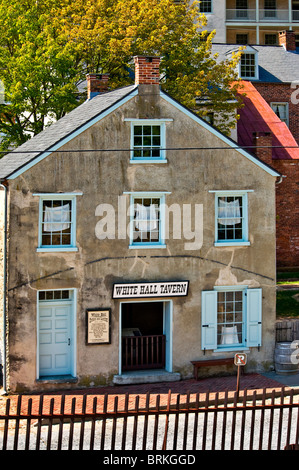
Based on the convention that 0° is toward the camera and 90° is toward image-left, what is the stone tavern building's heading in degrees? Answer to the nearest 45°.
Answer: approximately 0°

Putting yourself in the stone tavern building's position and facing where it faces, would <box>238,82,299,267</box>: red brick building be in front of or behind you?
behind

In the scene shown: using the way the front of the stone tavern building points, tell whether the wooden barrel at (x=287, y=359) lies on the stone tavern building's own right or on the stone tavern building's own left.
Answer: on the stone tavern building's own left
